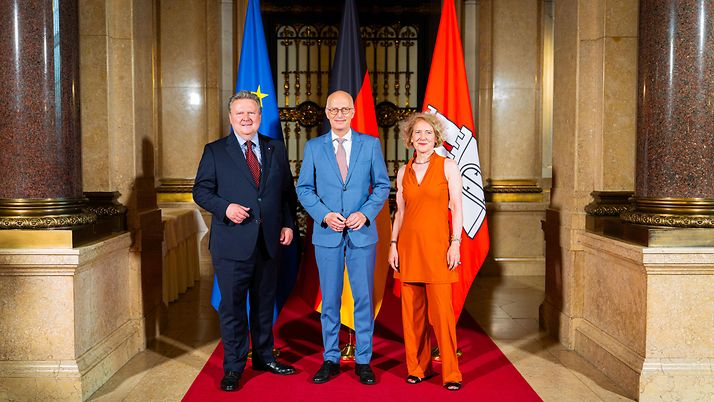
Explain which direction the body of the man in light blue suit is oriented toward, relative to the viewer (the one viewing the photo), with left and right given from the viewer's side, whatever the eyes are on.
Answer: facing the viewer

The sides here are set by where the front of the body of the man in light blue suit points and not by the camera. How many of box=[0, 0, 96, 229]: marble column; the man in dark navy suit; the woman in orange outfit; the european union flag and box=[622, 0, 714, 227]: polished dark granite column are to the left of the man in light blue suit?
2

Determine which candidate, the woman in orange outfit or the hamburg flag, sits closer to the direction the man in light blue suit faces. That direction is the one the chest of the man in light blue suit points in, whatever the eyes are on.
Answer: the woman in orange outfit

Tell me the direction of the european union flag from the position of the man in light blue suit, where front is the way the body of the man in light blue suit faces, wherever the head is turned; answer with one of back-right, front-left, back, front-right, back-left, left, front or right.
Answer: back-right

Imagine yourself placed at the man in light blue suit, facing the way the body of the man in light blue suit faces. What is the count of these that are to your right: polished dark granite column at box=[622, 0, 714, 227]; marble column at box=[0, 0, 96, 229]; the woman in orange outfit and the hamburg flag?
1

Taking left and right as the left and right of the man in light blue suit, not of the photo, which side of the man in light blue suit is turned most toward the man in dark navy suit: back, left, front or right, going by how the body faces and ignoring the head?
right

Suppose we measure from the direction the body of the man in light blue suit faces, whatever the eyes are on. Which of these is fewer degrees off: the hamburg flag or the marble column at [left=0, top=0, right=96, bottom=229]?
the marble column

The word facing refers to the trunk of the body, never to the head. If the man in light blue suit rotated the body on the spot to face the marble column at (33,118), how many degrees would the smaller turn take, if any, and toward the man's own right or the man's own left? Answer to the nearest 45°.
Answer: approximately 90° to the man's own right

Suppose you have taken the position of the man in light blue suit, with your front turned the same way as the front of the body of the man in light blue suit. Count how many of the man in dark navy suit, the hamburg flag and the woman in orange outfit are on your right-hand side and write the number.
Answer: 1

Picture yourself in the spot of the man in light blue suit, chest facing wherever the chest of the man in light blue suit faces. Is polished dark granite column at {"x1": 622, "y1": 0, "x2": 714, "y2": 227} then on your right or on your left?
on your left

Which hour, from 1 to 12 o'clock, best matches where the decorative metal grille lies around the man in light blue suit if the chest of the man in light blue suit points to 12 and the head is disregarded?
The decorative metal grille is roughly at 6 o'clock from the man in light blue suit.

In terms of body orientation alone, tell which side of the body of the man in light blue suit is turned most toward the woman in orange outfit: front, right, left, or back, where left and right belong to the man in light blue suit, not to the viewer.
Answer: left

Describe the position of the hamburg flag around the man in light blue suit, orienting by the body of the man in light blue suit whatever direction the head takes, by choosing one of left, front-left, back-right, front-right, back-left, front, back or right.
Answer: back-left
